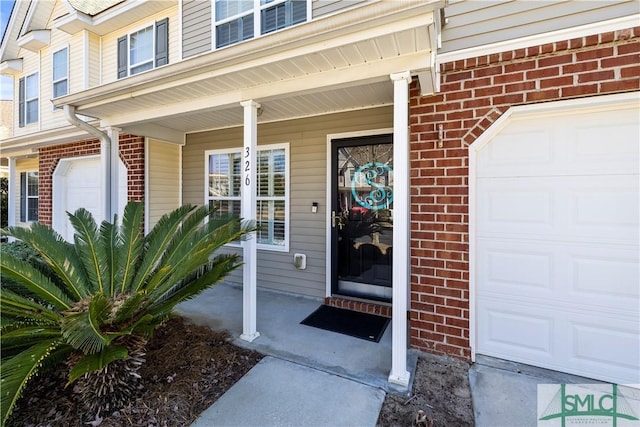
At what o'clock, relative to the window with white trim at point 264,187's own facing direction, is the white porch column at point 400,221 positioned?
The white porch column is roughly at 10 o'clock from the window with white trim.

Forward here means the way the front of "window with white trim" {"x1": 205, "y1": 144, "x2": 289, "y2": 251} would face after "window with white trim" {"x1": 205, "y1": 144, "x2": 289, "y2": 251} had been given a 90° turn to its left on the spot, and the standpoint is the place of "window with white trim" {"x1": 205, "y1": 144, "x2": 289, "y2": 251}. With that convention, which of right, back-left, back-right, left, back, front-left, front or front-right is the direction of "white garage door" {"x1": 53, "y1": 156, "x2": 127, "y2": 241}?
back

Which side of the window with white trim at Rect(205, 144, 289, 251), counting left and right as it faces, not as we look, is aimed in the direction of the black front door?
left

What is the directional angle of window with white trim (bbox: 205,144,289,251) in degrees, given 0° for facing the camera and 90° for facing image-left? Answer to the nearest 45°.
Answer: approximately 45°

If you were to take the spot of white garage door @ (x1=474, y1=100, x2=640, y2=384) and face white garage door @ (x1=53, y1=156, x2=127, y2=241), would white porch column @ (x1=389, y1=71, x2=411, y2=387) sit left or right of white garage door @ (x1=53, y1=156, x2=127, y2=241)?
left

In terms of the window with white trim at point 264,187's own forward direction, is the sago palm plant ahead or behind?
ahead

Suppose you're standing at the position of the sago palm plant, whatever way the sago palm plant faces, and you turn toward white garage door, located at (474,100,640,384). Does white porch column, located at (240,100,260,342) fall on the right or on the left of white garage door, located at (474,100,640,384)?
left

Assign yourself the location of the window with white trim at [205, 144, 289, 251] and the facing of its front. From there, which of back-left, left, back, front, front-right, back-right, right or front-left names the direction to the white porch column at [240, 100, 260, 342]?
front-left

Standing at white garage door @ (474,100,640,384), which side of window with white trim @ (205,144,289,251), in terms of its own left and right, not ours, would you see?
left

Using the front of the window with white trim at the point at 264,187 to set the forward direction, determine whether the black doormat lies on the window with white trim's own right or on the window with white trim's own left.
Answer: on the window with white trim's own left
